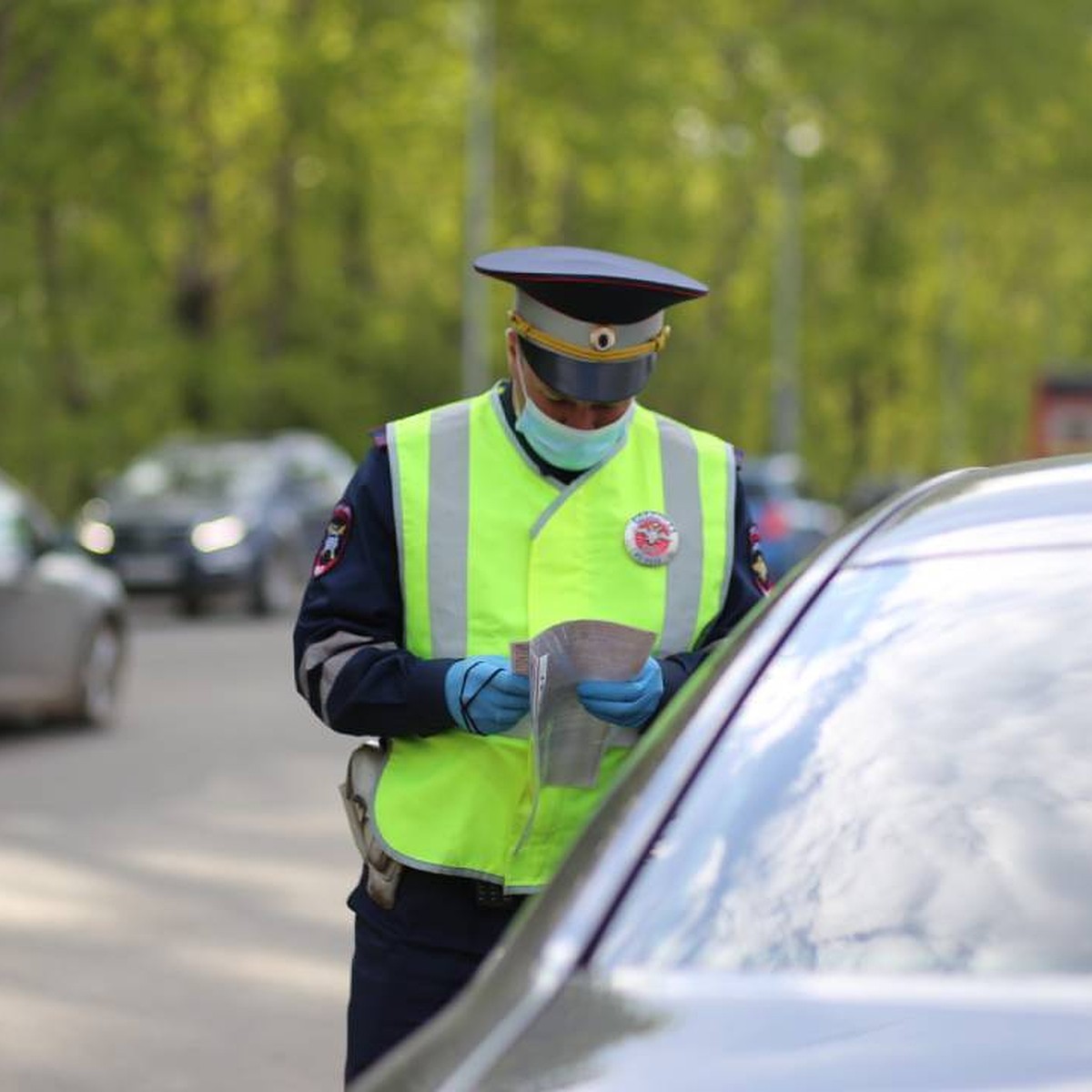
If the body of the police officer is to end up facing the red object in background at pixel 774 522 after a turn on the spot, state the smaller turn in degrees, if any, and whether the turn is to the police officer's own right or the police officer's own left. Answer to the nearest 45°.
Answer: approximately 180°

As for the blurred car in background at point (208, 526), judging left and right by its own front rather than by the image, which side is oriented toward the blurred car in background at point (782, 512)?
left

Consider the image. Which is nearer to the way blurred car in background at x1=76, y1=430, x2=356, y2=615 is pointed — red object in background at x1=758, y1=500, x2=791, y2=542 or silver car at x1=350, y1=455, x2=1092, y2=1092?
the silver car

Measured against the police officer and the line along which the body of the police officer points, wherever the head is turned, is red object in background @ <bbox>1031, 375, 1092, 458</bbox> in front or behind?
behind

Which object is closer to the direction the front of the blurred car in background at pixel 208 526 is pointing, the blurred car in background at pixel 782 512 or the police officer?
the police officer

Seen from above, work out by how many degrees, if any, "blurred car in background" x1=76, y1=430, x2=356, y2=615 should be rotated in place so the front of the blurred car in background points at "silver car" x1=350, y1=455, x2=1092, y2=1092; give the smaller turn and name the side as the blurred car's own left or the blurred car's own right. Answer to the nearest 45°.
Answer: approximately 45° to the blurred car's own left

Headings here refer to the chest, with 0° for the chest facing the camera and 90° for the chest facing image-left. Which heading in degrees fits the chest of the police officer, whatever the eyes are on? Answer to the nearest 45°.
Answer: approximately 0°

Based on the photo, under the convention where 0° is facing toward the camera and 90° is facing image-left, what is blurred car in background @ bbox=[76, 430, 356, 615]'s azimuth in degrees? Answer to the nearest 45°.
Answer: approximately 45°

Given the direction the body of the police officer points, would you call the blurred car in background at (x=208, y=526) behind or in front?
behind

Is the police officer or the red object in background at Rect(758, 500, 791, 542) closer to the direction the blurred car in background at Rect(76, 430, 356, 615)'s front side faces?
the police officer
